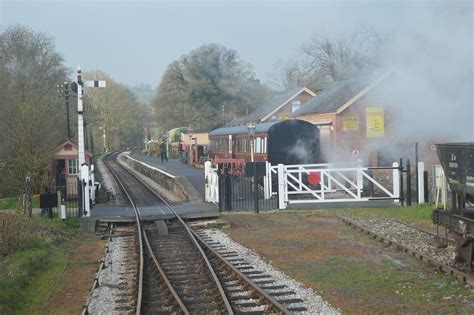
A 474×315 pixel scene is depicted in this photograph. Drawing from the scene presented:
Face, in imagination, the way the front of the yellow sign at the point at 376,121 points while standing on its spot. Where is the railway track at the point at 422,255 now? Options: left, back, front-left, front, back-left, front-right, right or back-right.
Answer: front

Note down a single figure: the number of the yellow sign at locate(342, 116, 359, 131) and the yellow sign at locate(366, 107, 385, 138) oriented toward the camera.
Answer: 2

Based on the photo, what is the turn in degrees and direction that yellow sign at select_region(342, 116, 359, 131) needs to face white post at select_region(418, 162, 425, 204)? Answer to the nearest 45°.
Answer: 0° — it already faces it

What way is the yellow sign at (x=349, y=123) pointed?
toward the camera

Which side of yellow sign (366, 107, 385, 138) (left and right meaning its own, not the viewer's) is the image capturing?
front

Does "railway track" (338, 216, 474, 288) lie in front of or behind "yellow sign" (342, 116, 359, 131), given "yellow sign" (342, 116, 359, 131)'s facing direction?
in front

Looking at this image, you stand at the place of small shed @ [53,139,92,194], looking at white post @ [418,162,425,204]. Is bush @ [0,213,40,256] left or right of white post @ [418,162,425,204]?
right

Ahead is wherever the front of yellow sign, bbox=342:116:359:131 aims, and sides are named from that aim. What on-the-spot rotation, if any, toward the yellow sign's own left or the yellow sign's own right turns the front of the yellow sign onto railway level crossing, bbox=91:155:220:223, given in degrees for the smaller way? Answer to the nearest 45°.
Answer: approximately 45° to the yellow sign's own right

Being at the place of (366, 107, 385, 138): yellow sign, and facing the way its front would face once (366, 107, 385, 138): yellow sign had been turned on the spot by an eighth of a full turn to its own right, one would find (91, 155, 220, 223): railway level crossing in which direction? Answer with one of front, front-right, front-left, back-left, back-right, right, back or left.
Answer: front-right

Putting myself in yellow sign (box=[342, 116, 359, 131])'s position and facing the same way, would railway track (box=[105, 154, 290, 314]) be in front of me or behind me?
in front

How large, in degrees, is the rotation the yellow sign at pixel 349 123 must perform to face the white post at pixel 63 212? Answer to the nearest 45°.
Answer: approximately 45° to its right

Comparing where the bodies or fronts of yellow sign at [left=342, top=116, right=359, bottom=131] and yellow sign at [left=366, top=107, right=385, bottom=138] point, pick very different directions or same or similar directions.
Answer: same or similar directions
